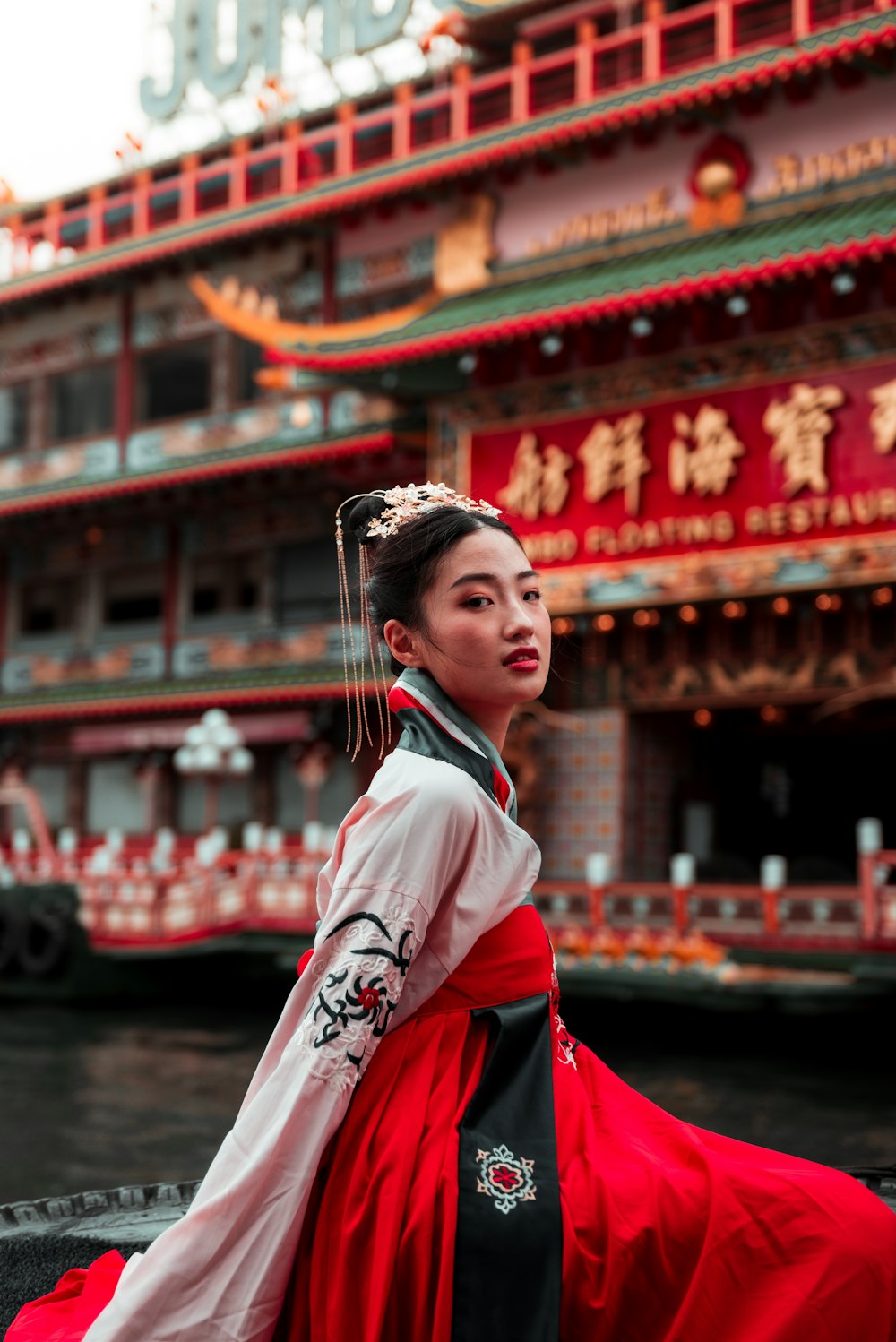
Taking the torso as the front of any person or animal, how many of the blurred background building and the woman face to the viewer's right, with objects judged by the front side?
1

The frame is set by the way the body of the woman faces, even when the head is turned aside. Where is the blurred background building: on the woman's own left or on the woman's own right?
on the woman's own left

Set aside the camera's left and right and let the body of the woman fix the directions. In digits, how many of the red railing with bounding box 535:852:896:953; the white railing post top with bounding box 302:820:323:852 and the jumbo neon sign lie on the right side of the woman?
0

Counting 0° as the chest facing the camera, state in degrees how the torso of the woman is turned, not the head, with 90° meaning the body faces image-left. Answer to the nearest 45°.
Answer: approximately 270°

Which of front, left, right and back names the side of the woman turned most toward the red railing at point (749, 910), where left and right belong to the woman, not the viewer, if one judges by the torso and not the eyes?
left

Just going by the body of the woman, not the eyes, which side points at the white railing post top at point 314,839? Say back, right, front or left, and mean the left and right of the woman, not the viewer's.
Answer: left
